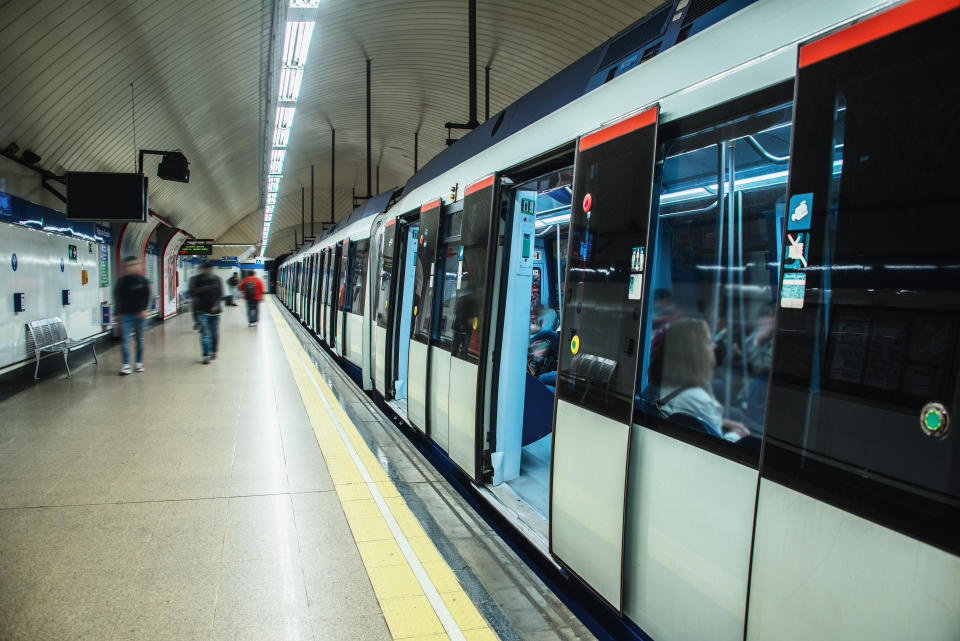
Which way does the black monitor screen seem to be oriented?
toward the camera

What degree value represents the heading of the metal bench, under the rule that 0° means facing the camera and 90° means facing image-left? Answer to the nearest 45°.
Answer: approximately 315°

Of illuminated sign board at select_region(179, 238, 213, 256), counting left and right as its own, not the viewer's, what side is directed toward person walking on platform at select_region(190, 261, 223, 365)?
front

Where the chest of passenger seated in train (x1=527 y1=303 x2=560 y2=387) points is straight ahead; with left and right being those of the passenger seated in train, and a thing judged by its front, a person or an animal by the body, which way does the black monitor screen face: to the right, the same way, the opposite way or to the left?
to the left

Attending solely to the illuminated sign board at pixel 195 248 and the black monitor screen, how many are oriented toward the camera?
2

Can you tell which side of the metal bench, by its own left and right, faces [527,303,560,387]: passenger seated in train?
front

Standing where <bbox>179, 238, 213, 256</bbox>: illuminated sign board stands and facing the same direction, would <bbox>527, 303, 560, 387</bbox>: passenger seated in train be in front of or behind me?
in front

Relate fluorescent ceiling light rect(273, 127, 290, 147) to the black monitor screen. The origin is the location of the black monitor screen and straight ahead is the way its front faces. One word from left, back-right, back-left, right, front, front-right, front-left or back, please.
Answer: back-left

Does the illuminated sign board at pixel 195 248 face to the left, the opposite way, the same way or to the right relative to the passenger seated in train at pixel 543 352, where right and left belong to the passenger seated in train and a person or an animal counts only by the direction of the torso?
to the left

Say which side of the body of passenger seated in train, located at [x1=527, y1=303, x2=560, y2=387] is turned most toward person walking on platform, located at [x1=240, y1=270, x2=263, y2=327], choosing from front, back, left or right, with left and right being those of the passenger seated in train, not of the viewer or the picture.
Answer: right

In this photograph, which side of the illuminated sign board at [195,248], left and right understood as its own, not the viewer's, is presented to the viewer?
front

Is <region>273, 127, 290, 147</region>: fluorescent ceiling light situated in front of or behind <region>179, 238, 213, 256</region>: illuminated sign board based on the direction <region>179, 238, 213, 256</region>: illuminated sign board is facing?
in front

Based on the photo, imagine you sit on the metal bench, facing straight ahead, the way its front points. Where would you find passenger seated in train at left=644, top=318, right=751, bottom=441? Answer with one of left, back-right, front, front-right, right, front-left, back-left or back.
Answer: front-right
